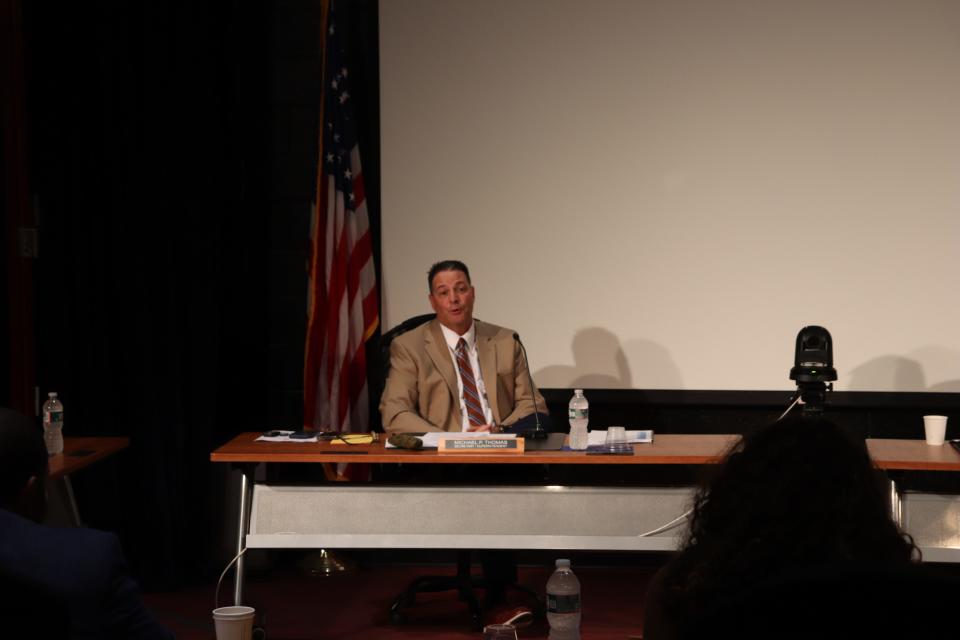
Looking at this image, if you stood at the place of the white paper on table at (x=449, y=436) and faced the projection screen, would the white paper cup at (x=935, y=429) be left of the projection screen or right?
right

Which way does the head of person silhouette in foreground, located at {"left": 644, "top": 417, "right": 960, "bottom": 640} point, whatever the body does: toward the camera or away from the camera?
away from the camera

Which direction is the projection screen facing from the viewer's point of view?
toward the camera

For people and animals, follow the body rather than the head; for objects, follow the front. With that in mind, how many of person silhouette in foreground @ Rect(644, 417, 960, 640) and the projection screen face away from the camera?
1

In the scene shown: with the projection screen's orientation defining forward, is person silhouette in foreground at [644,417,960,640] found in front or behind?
in front

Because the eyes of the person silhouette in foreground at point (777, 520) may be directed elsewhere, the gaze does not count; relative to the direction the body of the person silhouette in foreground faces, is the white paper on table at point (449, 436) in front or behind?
in front

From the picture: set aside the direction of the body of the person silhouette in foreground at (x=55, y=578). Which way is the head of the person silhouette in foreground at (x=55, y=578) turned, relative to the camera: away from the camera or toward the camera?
away from the camera

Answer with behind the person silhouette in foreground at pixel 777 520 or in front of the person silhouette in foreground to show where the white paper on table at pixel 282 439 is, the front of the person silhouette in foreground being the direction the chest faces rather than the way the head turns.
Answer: in front

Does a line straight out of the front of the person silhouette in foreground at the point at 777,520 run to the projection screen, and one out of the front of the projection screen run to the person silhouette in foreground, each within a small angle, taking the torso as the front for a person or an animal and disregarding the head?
yes

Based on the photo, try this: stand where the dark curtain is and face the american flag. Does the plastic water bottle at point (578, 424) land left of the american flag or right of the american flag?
right

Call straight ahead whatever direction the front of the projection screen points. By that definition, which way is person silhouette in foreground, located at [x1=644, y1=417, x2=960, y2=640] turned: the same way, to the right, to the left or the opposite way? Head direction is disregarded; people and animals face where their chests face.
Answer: the opposite way

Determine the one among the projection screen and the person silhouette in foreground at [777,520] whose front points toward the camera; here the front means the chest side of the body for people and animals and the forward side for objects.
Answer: the projection screen

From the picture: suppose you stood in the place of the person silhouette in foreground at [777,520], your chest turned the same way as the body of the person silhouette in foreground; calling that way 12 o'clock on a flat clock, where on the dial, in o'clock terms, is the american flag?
The american flag is roughly at 11 o'clock from the person silhouette in foreground.

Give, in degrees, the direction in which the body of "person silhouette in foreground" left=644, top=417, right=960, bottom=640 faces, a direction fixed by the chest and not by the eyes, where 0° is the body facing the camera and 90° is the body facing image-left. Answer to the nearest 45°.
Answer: approximately 180°

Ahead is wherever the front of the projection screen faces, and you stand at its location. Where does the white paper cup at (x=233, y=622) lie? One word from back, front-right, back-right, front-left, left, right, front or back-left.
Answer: front-right
